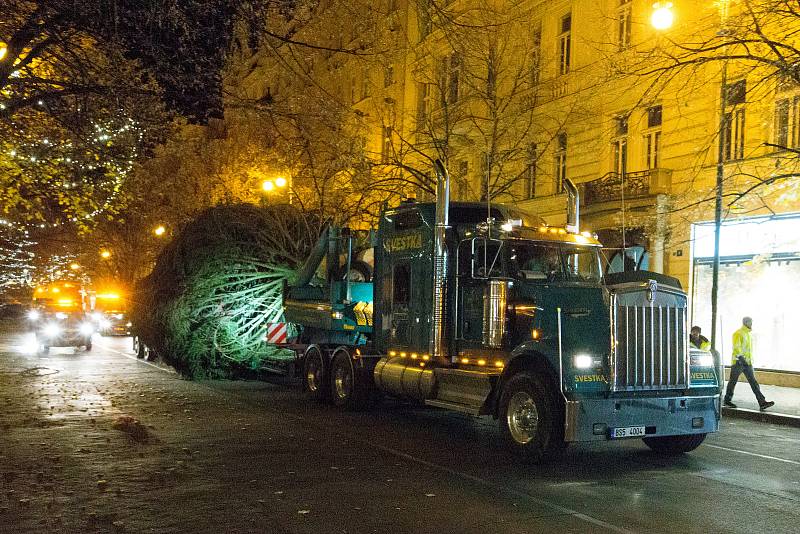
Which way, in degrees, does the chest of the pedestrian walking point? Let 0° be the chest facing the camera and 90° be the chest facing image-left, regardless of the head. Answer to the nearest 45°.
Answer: approximately 270°

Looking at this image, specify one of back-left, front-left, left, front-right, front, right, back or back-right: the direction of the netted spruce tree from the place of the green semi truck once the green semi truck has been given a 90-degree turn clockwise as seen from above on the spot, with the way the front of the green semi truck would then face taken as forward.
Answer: right

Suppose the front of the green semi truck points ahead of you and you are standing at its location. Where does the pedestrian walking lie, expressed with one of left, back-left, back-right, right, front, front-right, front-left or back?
left

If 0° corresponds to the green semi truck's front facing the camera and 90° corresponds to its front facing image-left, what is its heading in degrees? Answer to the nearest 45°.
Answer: approximately 315°

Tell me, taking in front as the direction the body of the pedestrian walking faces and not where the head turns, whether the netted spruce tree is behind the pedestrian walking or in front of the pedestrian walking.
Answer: behind
